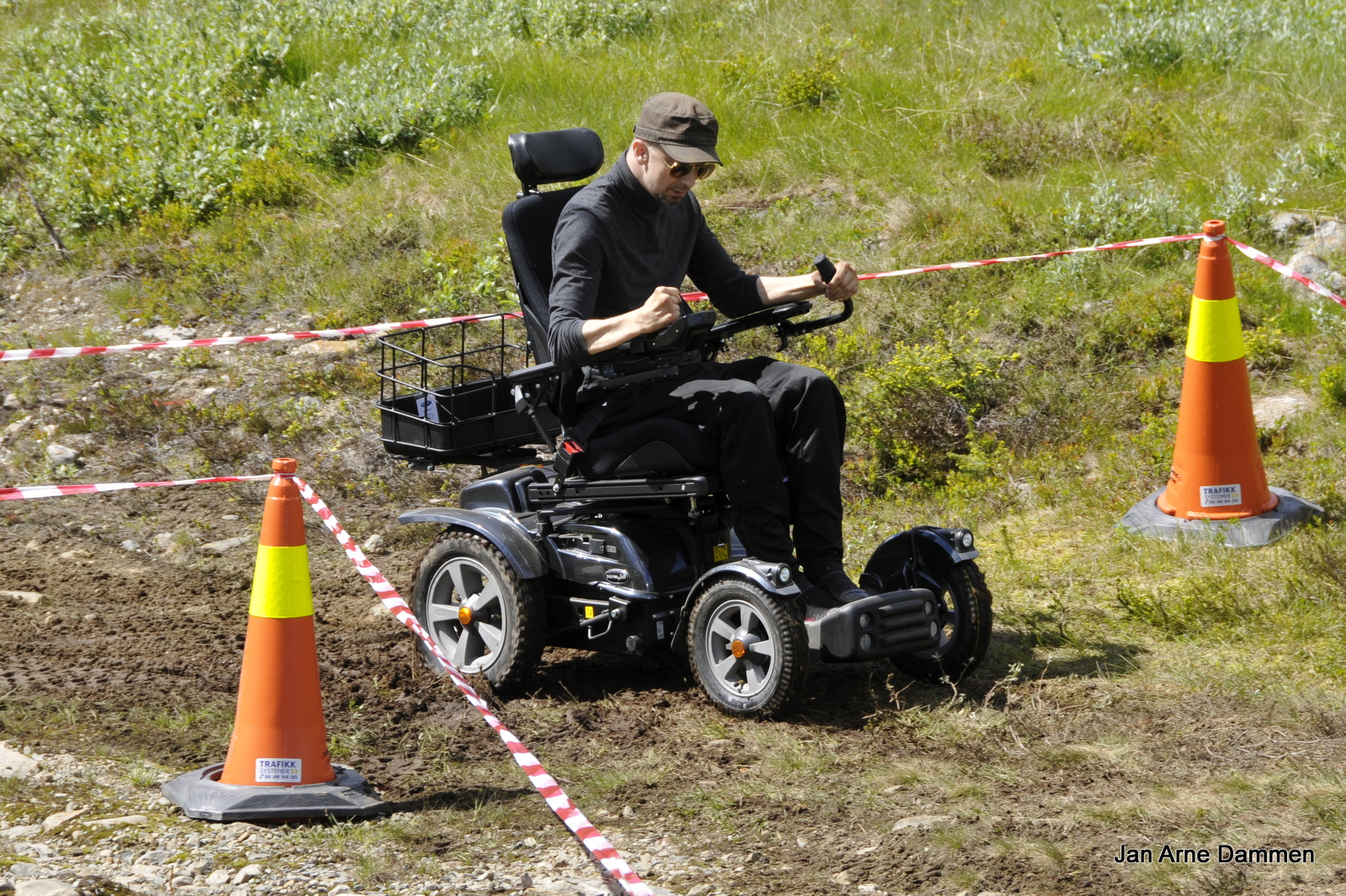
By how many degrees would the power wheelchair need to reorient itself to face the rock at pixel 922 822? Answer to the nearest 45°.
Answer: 0° — it already faces it

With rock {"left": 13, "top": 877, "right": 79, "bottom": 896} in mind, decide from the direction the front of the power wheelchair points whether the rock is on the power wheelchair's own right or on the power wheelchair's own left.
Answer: on the power wheelchair's own right

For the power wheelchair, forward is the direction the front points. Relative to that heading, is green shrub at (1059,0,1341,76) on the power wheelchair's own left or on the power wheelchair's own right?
on the power wheelchair's own left

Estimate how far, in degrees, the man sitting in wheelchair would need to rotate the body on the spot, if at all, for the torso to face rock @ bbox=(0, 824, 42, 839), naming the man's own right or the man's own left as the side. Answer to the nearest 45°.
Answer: approximately 90° to the man's own right

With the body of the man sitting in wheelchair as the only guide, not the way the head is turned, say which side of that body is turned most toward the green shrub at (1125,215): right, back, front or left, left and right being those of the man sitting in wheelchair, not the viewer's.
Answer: left

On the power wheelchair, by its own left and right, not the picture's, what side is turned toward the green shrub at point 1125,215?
left

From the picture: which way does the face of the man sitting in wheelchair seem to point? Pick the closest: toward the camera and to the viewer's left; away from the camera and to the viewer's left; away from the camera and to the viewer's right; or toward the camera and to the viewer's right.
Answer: toward the camera and to the viewer's right

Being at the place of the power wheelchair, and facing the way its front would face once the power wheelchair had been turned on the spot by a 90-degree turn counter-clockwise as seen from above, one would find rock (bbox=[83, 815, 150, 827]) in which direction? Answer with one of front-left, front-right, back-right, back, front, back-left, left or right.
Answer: back

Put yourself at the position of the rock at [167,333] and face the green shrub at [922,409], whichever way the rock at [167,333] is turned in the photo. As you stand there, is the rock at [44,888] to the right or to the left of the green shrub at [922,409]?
right

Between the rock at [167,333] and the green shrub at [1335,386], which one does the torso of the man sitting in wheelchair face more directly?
the green shrub

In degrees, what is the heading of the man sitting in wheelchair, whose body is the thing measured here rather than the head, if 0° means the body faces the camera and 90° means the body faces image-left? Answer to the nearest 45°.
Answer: approximately 315°

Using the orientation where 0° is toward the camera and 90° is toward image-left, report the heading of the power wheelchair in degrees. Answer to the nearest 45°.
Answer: approximately 315°

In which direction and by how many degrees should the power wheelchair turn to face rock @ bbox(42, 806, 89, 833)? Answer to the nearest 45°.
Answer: approximately 90° to its right
